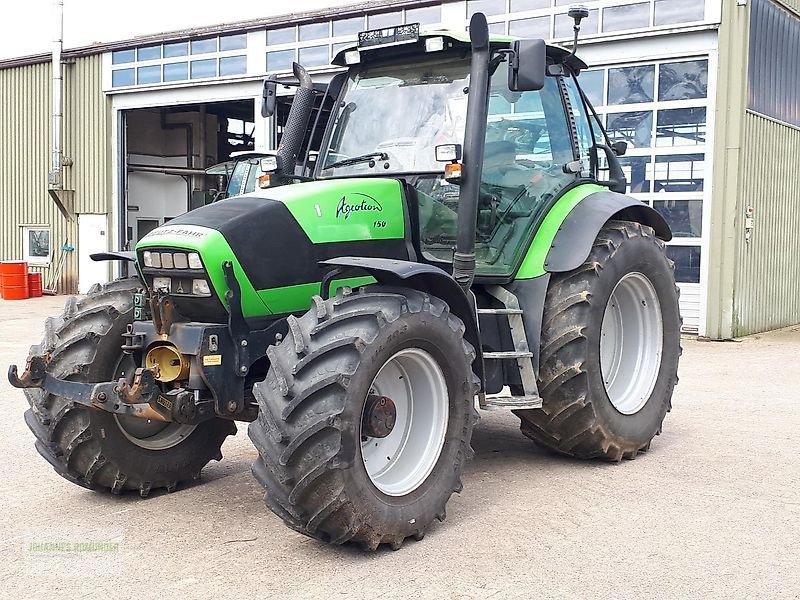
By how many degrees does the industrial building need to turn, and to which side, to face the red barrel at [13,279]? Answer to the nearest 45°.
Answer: approximately 90° to its right

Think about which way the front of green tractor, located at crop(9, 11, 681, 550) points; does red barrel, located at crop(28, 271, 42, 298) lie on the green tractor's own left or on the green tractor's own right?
on the green tractor's own right

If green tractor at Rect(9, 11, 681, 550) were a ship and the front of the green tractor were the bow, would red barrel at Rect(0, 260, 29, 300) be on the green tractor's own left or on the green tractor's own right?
on the green tractor's own right

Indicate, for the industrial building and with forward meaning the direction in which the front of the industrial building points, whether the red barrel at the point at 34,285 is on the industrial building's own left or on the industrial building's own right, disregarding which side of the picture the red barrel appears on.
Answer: on the industrial building's own right

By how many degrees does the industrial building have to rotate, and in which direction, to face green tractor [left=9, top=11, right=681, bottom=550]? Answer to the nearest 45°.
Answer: approximately 45° to its left

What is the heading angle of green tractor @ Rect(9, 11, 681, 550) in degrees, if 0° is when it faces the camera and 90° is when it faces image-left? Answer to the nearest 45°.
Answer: approximately 45°
